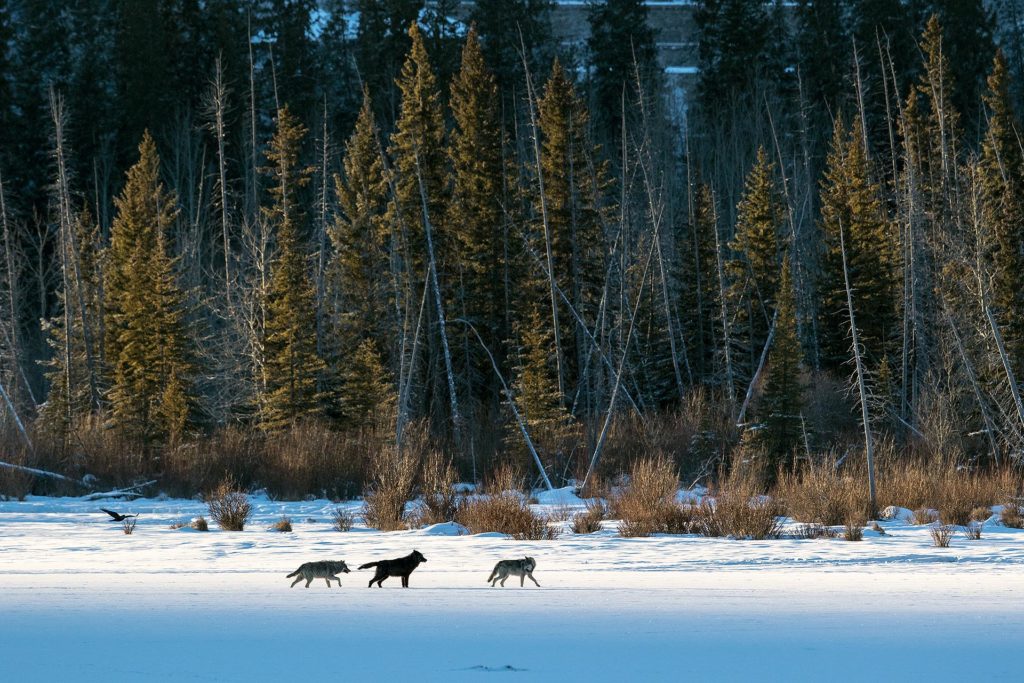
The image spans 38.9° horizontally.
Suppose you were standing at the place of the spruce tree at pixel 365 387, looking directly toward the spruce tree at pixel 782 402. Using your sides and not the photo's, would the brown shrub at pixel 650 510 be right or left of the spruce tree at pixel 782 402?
right

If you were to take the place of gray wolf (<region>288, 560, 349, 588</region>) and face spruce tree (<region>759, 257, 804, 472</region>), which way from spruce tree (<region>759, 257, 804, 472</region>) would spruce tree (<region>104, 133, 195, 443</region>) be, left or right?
left

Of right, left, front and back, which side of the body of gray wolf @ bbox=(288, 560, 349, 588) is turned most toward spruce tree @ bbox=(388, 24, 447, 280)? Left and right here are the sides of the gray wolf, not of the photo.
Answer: left

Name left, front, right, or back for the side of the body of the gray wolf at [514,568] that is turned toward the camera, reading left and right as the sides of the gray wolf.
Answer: right

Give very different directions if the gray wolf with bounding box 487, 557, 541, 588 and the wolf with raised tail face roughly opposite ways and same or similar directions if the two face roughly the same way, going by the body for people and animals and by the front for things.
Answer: same or similar directions

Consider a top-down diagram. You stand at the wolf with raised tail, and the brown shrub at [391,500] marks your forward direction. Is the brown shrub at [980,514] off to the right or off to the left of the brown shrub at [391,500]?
right

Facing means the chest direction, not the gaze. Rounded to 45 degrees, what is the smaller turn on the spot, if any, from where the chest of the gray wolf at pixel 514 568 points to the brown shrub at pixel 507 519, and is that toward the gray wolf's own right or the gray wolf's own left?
approximately 90° to the gray wolf's own left

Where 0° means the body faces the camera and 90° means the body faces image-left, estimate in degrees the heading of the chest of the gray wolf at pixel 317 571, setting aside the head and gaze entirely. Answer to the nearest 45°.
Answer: approximately 270°

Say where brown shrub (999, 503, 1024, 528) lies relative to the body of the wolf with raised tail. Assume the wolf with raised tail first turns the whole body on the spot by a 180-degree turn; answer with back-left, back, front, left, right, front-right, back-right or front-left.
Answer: back-right

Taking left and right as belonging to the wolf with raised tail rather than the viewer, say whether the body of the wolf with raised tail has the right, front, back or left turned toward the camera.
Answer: right

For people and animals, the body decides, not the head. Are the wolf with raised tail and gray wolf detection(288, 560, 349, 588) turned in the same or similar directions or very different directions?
same or similar directions

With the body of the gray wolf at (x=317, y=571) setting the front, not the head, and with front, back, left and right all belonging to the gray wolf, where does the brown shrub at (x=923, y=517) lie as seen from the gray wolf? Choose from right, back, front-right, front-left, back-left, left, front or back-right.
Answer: front-left

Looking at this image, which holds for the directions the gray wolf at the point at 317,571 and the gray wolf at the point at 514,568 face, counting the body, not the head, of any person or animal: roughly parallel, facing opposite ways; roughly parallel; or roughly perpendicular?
roughly parallel

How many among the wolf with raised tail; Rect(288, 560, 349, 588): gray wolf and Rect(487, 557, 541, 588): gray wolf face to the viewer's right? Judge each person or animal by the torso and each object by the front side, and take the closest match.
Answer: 3
